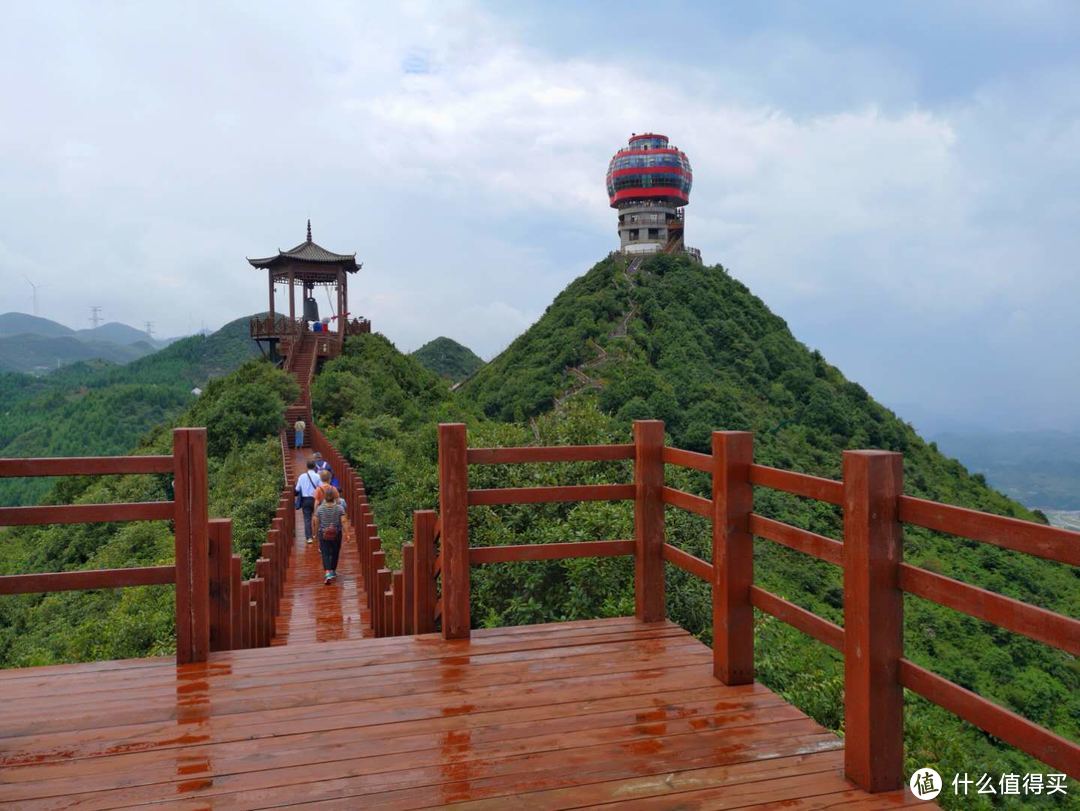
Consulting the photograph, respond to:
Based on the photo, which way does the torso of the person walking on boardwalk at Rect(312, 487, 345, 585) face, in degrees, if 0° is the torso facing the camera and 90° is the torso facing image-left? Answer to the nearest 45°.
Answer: approximately 180°

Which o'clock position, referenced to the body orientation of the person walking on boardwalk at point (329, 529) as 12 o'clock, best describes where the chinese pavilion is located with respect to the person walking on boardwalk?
The chinese pavilion is roughly at 12 o'clock from the person walking on boardwalk.

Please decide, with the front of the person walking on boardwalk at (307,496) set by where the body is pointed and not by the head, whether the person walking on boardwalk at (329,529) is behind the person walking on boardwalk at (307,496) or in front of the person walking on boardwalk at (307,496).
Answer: behind

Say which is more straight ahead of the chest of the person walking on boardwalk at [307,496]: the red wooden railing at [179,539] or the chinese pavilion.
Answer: the chinese pavilion

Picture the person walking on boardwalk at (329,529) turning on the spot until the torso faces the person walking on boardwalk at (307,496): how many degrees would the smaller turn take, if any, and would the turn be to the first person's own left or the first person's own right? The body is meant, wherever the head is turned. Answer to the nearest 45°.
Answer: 0° — they already face them

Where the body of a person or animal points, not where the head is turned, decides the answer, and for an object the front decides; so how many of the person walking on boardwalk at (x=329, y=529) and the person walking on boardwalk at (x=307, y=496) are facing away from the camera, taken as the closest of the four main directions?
2

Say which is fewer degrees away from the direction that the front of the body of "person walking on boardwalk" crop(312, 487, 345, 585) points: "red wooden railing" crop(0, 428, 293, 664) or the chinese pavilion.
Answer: the chinese pavilion

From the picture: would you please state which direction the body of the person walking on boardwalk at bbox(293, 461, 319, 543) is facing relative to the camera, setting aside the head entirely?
away from the camera

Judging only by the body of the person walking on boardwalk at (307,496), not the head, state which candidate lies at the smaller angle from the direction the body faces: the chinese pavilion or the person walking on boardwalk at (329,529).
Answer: the chinese pavilion

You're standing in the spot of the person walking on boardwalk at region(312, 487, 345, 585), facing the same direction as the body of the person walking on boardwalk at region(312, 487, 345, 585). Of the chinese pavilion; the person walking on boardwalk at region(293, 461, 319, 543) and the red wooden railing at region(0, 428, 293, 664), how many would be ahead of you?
2

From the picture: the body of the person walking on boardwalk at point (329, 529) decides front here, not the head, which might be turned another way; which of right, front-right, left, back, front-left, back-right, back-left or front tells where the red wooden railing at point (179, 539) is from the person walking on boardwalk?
back
